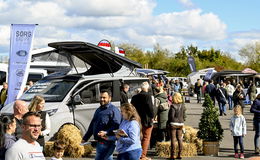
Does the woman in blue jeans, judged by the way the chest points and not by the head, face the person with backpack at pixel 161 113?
no

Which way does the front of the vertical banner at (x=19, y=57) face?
toward the camera

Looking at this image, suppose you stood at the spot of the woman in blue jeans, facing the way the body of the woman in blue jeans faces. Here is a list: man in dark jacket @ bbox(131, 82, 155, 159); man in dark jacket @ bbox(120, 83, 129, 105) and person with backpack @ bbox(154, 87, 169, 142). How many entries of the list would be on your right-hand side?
3
